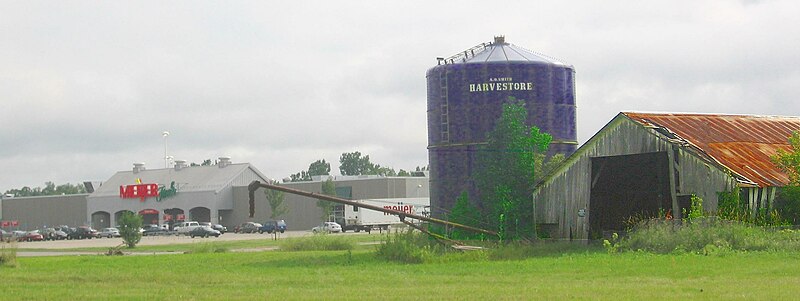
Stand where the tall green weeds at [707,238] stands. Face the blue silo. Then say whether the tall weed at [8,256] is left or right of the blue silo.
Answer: left

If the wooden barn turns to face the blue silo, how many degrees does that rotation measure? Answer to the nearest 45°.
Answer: approximately 90° to its right

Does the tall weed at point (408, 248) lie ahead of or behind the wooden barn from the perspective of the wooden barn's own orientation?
ahead

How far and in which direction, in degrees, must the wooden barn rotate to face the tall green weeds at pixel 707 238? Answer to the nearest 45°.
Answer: approximately 45° to its left

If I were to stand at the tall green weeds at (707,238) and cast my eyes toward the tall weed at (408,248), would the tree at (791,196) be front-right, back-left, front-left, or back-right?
back-right

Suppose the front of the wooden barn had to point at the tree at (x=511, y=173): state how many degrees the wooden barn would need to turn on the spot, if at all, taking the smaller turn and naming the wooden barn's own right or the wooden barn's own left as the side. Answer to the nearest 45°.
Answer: approximately 45° to the wooden barn's own right

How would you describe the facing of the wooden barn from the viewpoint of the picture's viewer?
facing the viewer and to the left of the viewer

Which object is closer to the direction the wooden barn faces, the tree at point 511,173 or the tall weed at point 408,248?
the tall weed

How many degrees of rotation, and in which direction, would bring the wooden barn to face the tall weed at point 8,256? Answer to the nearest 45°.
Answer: approximately 45° to its right
